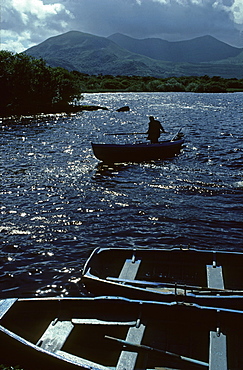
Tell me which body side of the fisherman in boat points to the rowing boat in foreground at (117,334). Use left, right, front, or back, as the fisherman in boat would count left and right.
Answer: left

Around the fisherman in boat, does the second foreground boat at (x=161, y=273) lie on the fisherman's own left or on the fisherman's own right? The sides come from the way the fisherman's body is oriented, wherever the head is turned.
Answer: on the fisherman's own left

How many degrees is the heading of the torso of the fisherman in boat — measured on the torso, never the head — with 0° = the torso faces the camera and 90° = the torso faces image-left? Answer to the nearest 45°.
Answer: approximately 90°

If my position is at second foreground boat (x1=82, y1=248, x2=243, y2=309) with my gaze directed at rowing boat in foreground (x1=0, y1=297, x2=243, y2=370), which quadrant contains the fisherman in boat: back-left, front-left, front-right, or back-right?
back-right
